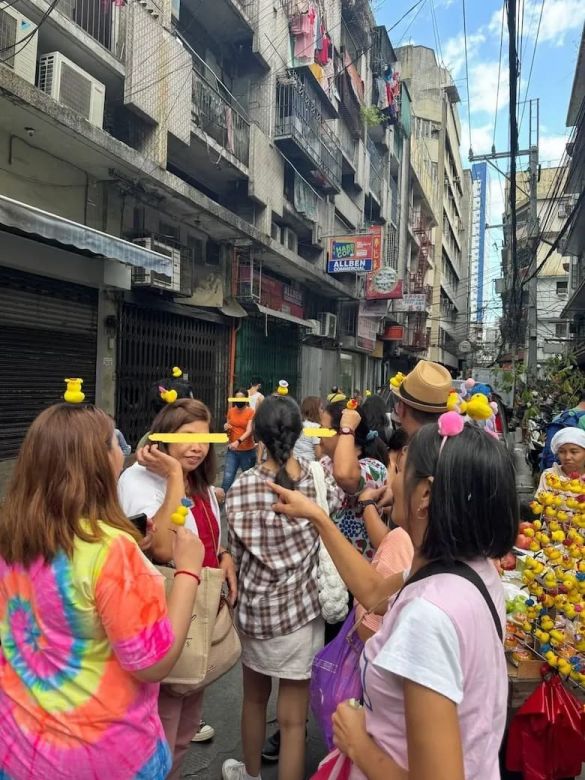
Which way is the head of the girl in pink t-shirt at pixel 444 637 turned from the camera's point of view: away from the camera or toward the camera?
away from the camera

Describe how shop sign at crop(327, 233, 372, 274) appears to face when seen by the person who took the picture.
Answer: facing the viewer

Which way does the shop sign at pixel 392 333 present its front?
toward the camera

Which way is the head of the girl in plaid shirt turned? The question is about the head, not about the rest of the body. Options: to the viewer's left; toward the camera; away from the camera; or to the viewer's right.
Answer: away from the camera

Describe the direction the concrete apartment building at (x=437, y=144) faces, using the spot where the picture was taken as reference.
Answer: facing the viewer and to the right of the viewer

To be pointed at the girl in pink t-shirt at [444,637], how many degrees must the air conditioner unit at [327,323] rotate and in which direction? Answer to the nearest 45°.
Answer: approximately 45° to its right

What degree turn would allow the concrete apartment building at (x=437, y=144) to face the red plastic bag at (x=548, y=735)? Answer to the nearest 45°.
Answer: approximately 45° to its right

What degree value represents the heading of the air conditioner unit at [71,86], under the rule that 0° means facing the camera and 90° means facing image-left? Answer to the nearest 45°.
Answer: approximately 315°

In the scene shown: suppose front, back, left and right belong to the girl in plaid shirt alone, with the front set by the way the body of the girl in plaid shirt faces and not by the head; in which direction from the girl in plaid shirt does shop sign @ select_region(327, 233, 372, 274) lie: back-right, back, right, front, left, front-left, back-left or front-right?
front

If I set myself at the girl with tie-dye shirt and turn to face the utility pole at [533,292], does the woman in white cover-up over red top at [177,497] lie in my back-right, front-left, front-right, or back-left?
front-left

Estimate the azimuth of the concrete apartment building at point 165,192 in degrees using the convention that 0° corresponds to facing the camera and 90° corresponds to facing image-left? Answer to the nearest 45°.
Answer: approximately 315°

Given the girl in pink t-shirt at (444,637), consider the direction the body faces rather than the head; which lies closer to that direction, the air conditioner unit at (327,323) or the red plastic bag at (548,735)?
the air conditioner unit
